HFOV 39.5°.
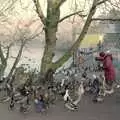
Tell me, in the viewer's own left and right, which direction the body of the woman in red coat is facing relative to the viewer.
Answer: facing to the left of the viewer

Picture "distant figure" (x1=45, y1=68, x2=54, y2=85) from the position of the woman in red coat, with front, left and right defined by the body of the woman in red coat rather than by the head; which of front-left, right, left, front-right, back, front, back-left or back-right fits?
front

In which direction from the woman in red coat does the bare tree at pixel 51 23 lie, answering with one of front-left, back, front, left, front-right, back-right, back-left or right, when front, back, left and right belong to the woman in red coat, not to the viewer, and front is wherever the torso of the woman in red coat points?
front
